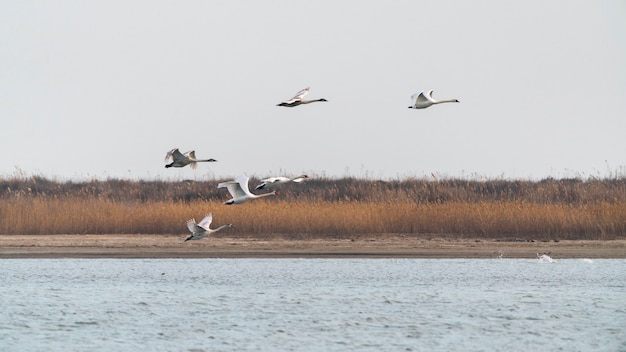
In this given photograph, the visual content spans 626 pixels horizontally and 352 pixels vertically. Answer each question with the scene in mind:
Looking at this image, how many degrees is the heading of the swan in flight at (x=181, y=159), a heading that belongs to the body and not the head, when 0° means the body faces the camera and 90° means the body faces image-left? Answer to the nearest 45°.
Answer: approximately 270°

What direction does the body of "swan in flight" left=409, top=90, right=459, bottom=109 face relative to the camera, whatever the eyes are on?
to the viewer's right

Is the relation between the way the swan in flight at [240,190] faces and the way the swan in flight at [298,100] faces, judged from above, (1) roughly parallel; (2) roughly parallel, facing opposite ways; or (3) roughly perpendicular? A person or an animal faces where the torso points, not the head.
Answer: roughly parallel

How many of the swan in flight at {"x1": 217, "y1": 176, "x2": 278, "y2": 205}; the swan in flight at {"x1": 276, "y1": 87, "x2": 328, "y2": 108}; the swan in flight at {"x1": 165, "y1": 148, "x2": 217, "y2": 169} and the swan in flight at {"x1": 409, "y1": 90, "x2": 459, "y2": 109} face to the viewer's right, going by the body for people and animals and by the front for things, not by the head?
4

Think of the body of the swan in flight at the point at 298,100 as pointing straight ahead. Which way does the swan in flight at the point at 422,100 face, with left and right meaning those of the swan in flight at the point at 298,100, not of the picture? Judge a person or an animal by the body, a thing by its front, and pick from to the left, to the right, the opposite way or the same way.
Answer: the same way

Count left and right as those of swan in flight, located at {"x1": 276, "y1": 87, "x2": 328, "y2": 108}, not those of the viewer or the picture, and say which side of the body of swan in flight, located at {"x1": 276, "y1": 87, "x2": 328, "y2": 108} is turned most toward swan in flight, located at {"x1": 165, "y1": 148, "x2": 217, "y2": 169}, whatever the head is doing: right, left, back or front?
back

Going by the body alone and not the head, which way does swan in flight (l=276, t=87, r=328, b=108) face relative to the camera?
to the viewer's right

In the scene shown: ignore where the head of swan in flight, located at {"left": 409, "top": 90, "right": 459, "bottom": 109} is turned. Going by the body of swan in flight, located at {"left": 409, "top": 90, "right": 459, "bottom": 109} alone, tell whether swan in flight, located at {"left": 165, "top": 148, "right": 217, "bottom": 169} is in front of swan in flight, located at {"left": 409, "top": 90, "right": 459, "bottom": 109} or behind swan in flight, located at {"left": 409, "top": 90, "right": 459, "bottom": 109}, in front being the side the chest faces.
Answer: behind

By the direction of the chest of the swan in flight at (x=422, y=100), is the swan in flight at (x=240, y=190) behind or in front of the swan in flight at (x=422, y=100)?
behind

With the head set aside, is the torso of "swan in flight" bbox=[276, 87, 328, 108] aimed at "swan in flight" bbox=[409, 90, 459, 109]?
yes

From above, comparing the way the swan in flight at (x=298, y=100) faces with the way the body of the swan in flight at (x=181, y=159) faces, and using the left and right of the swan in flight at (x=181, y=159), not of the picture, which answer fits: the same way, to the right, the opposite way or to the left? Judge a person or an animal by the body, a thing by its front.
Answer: the same way

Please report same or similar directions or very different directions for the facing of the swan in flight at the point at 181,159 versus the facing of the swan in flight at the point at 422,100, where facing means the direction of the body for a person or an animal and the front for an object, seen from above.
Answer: same or similar directions

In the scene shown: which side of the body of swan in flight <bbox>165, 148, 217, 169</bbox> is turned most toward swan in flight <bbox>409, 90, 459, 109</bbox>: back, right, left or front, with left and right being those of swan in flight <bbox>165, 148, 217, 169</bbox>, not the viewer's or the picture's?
front

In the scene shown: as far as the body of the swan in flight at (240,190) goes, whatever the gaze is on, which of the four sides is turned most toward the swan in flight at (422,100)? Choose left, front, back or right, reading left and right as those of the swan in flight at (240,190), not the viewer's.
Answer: front

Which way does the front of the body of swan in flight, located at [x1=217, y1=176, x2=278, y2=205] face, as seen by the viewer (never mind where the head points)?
to the viewer's right
